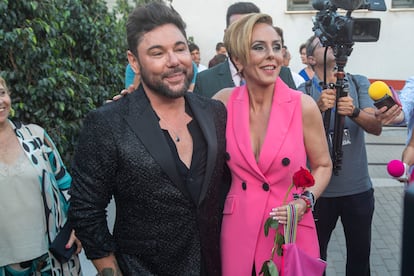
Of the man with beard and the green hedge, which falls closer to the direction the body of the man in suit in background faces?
the man with beard

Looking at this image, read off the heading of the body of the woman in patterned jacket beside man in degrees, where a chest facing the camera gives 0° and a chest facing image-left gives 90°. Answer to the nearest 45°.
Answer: approximately 0°

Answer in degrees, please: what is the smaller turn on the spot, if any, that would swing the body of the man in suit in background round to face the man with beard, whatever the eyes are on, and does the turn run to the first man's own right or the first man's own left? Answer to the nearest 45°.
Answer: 0° — they already face them

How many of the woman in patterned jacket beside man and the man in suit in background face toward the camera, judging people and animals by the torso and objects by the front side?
2

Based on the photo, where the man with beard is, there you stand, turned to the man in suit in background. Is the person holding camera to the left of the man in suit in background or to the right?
right

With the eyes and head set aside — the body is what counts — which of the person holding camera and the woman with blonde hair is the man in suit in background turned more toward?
the woman with blonde hair

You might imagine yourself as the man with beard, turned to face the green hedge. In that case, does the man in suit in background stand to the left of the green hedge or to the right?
right

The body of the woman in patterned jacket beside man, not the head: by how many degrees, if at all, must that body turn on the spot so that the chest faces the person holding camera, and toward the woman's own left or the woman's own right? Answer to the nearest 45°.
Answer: approximately 90° to the woman's own left

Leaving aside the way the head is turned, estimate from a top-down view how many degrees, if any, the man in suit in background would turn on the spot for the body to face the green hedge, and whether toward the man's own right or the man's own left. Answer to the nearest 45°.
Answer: approximately 135° to the man's own right

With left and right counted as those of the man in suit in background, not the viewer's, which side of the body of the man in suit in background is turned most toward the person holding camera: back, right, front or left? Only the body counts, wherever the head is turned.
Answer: left

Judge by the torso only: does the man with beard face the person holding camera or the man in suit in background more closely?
the person holding camera
